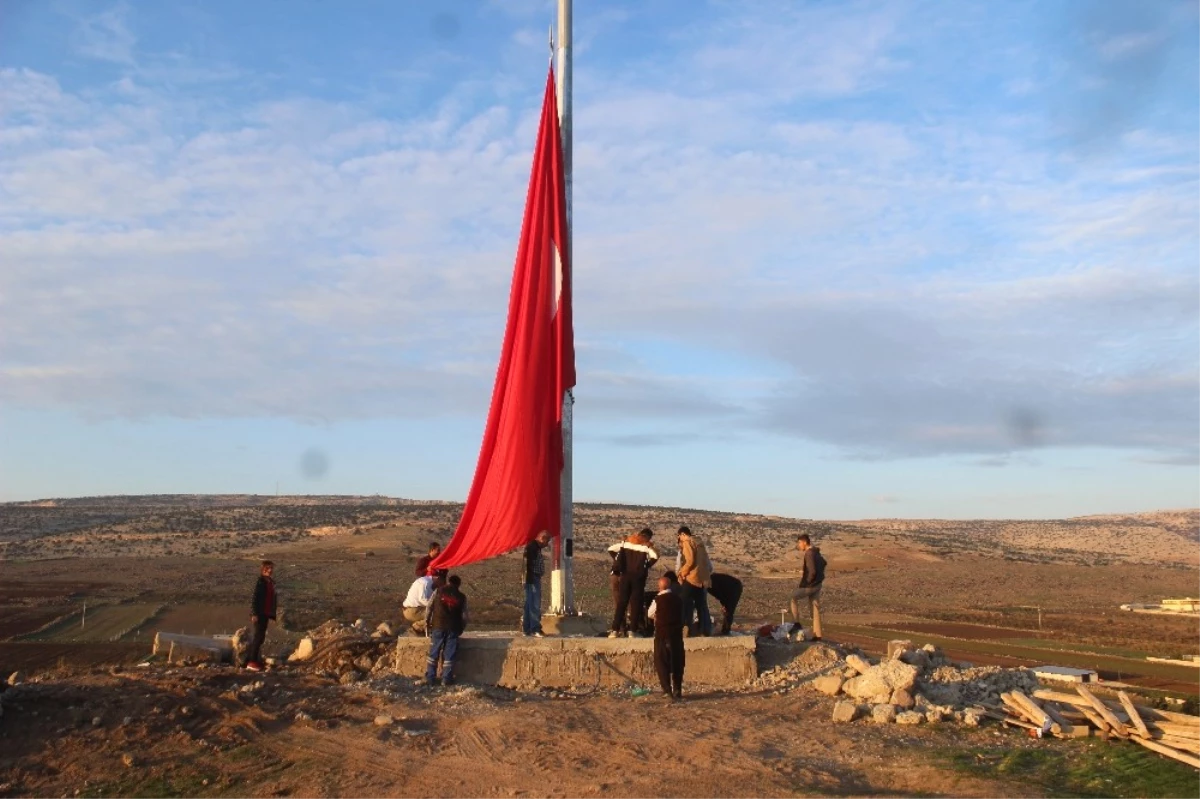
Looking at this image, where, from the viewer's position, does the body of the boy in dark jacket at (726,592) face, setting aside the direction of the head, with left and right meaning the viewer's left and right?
facing to the left of the viewer

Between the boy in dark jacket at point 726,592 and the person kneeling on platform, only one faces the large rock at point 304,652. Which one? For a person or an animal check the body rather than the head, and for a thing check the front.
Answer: the boy in dark jacket

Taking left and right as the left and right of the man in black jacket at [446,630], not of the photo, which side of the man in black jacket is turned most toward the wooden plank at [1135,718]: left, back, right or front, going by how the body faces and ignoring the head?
right

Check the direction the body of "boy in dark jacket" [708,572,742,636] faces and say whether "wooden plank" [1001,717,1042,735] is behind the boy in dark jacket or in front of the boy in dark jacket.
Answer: behind

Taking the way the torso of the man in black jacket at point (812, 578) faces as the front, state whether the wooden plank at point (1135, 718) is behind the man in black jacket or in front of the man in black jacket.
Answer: behind

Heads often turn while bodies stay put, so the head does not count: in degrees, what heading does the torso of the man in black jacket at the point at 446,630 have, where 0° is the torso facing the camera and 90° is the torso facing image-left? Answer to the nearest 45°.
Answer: approximately 180°

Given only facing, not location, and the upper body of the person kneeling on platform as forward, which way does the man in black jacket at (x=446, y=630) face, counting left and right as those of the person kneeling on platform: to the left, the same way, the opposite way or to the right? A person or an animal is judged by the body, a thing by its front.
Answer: to the left

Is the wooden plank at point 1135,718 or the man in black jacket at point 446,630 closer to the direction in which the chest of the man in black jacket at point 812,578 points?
the man in black jacket

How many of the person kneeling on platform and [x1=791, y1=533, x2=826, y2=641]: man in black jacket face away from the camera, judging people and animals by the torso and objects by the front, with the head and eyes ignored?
0

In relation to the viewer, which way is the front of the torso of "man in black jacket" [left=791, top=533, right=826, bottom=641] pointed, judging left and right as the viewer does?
facing to the left of the viewer

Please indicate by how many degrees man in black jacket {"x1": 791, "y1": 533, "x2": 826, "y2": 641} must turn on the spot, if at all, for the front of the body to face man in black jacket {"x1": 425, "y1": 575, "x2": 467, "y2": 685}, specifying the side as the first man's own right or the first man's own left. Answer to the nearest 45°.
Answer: approximately 45° to the first man's own left
